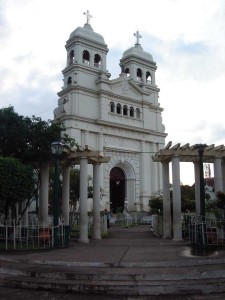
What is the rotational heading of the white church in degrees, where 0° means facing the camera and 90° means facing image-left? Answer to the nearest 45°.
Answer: approximately 315°

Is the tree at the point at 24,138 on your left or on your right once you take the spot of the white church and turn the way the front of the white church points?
on your right

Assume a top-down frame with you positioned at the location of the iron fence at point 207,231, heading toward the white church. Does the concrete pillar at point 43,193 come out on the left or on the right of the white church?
left

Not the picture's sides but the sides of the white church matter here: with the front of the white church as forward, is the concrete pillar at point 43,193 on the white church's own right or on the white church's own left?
on the white church's own right

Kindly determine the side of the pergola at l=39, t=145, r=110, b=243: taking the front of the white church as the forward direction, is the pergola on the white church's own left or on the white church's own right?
on the white church's own right
